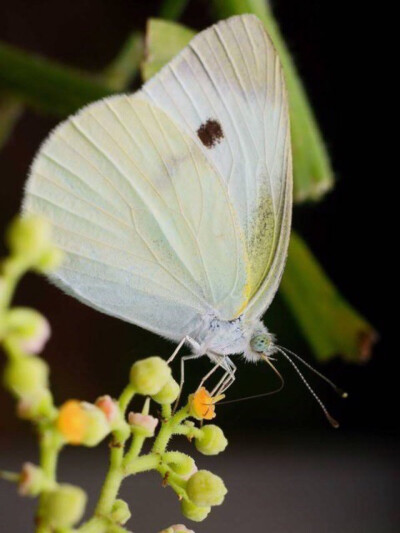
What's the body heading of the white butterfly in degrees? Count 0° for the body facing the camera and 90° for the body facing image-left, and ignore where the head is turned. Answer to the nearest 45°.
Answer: approximately 270°
